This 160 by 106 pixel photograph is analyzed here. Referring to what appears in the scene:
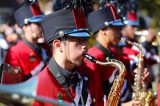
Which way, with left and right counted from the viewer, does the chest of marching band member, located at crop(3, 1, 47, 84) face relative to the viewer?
facing the viewer and to the right of the viewer
